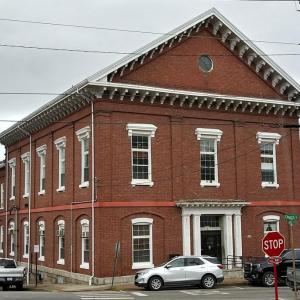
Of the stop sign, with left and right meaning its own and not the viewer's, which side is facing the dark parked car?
back

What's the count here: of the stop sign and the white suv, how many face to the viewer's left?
1

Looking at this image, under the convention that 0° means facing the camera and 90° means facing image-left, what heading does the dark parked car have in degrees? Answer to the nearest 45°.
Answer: approximately 45°

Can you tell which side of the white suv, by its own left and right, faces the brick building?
right

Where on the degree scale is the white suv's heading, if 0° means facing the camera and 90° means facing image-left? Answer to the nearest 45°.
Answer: approximately 90°

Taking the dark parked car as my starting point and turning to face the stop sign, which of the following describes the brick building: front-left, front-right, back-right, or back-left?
back-right
